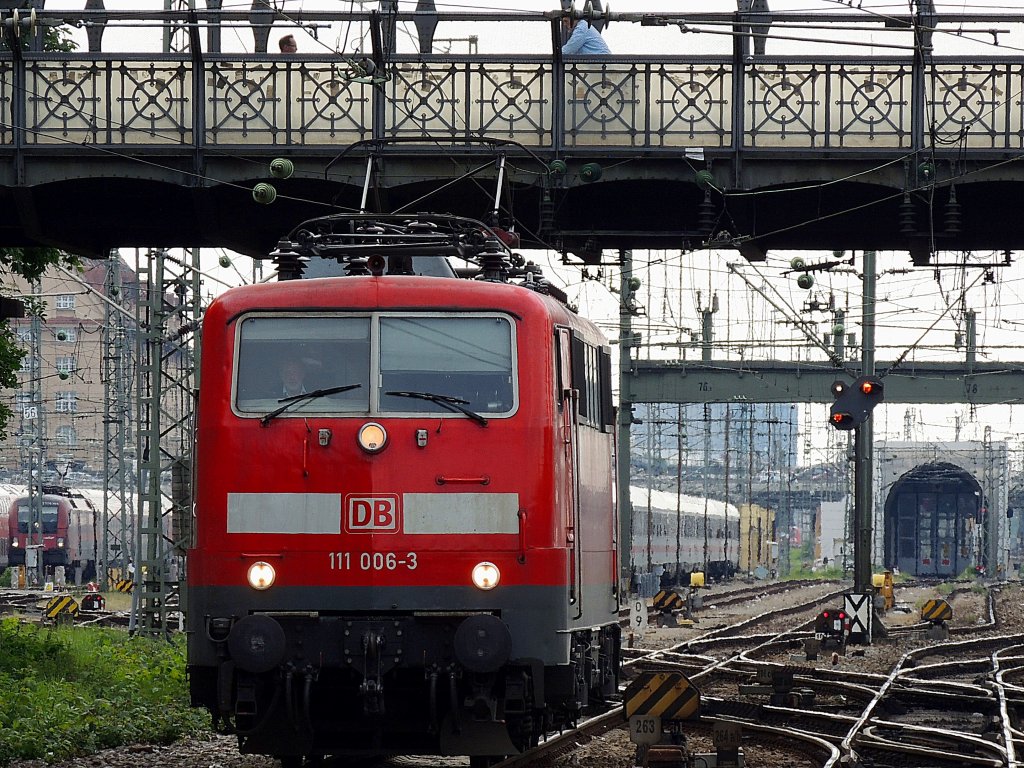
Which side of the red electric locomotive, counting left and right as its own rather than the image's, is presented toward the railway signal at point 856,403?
back

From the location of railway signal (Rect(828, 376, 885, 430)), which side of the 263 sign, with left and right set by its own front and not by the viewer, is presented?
back
